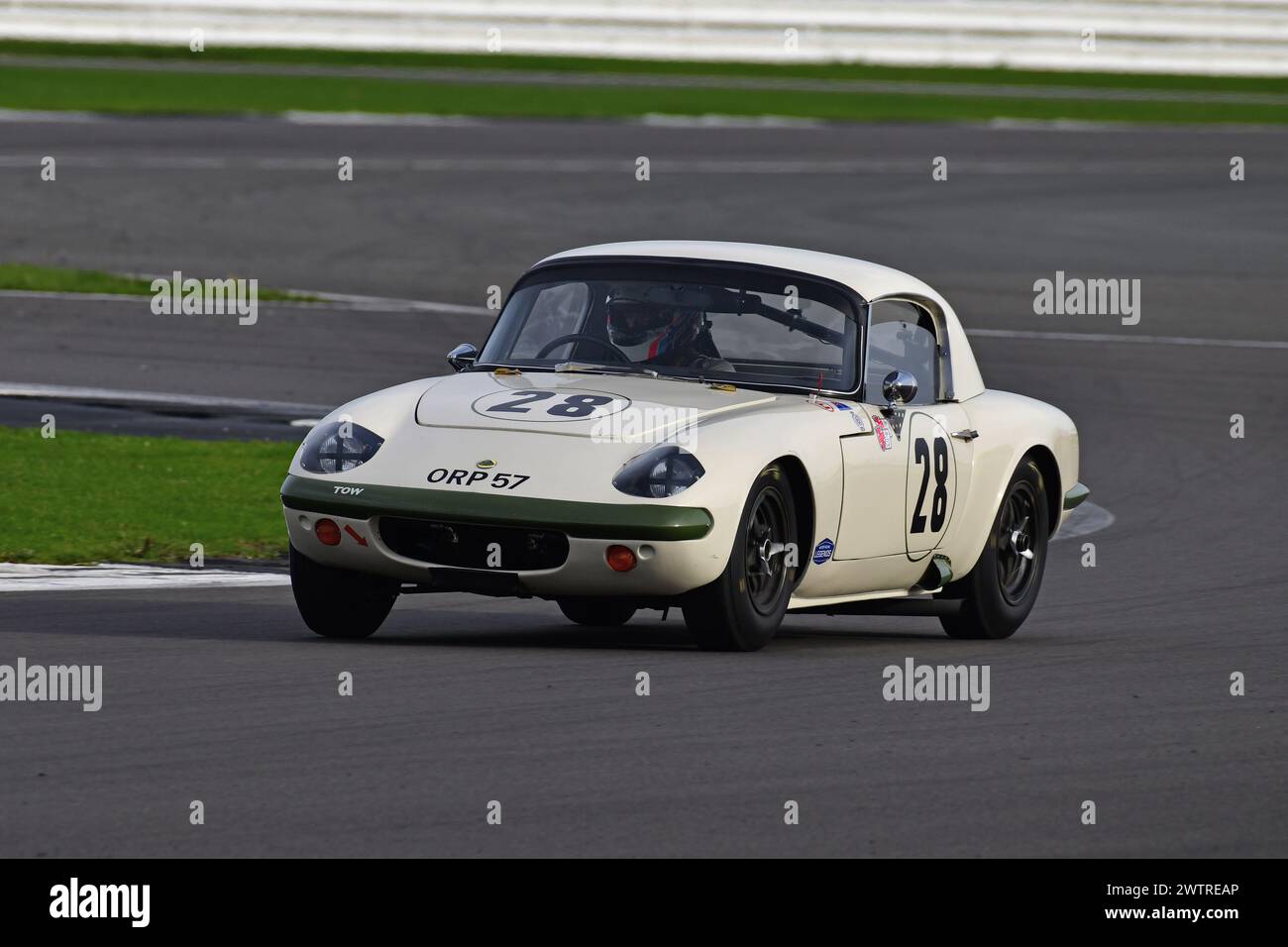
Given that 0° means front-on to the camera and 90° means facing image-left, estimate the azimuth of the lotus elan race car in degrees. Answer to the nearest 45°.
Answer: approximately 45°

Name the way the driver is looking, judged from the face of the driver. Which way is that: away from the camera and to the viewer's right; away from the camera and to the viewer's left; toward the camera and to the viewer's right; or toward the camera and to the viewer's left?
toward the camera and to the viewer's left
